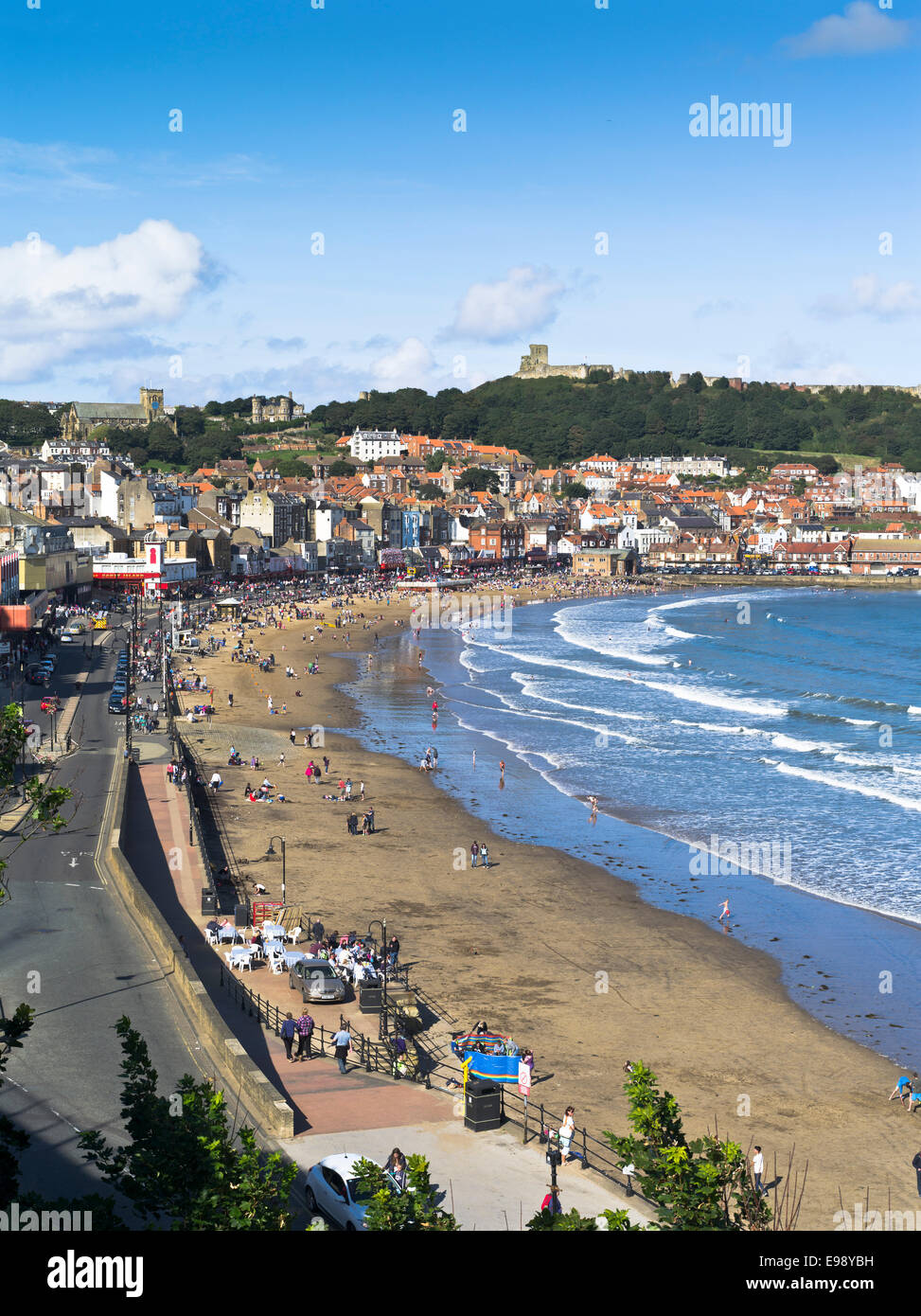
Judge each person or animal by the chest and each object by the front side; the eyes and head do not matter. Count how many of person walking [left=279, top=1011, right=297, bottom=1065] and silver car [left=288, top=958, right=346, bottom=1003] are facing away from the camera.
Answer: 1

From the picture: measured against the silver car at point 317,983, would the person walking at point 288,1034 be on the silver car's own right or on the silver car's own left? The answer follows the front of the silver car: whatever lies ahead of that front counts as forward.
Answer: on the silver car's own right
